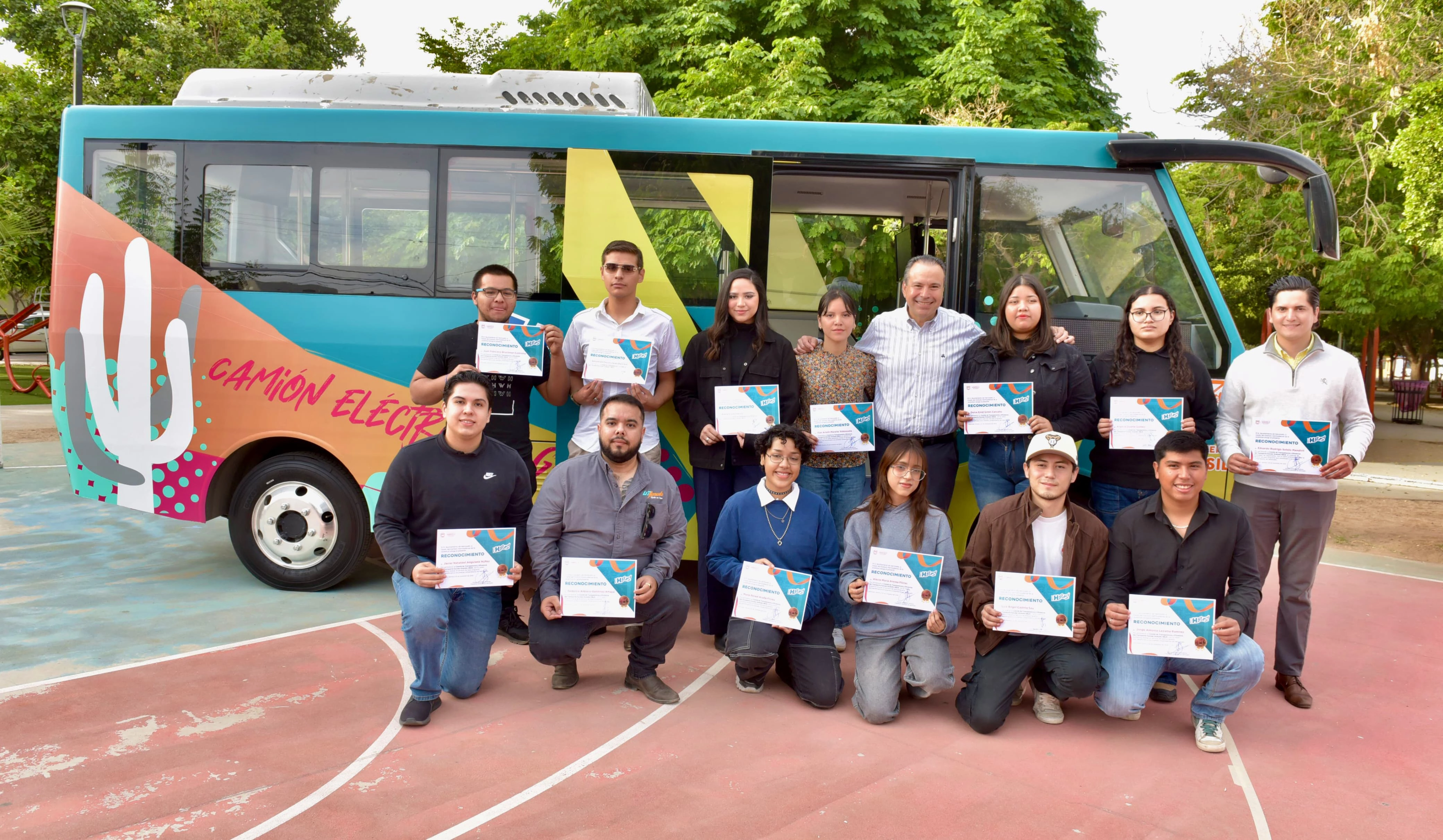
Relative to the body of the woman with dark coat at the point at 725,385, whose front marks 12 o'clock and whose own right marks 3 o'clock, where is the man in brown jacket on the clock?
The man in brown jacket is roughly at 10 o'clock from the woman with dark coat.

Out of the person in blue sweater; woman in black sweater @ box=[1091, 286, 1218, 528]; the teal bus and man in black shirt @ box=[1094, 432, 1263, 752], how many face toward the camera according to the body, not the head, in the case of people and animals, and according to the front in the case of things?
3

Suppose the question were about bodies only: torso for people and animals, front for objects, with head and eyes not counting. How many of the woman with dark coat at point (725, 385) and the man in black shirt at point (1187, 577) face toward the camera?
2

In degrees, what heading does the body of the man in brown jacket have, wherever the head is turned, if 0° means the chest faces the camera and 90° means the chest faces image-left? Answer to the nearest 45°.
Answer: approximately 0°

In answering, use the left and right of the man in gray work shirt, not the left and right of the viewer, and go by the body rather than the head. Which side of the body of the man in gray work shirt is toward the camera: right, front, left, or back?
front

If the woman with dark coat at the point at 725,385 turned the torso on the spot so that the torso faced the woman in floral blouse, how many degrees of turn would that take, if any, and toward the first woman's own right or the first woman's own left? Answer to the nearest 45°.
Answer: approximately 90° to the first woman's own left

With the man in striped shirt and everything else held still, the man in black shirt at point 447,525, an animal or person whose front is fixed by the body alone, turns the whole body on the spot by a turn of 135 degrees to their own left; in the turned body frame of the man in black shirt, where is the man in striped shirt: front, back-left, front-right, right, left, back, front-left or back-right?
front-right

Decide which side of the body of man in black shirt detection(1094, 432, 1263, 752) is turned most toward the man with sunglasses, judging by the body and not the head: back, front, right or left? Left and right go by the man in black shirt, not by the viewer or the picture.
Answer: right

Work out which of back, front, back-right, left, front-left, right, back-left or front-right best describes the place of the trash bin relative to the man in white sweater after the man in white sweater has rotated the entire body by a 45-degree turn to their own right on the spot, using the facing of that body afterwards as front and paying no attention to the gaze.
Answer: back-right

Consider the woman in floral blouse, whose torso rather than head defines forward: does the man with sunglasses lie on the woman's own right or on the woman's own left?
on the woman's own right

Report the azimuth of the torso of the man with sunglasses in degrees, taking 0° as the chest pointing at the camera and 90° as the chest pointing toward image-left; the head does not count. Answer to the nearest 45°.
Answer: approximately 0°

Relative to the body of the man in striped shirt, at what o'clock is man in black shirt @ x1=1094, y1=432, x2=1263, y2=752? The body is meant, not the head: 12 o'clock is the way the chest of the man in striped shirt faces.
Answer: The man in black shirt is roughly at 10 o'clock from the man in striped shirt.

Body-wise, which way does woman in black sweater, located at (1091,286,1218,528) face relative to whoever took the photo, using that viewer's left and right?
facing the viewer

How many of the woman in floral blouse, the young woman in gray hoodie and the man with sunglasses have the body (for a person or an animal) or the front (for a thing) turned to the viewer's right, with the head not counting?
0

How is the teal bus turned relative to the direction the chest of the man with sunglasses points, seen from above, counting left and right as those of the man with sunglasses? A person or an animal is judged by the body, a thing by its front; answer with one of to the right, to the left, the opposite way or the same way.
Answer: to the left
